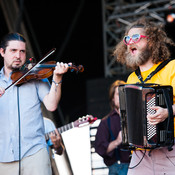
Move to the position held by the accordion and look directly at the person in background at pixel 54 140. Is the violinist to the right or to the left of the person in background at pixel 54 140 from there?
left

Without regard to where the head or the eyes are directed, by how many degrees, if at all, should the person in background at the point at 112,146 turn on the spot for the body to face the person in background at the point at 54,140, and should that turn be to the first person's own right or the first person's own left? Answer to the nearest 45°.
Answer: approximately 135° to the first person's own right

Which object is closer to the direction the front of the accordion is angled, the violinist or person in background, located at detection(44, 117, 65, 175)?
the violinist

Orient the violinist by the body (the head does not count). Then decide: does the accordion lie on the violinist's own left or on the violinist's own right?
on the violinist's own left

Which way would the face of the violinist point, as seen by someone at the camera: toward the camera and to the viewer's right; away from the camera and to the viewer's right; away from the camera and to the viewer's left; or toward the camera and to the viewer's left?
toward the camera and to the viewer's right

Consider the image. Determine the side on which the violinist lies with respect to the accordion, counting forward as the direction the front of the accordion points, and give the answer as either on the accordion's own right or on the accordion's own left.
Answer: on the accordion's own right

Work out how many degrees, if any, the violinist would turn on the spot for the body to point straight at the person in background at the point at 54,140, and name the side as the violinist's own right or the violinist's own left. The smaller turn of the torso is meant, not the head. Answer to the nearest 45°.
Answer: approximately 180°

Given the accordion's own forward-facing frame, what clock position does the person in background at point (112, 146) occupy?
The person in background is roughly at 4 o'clock from the accordion.
